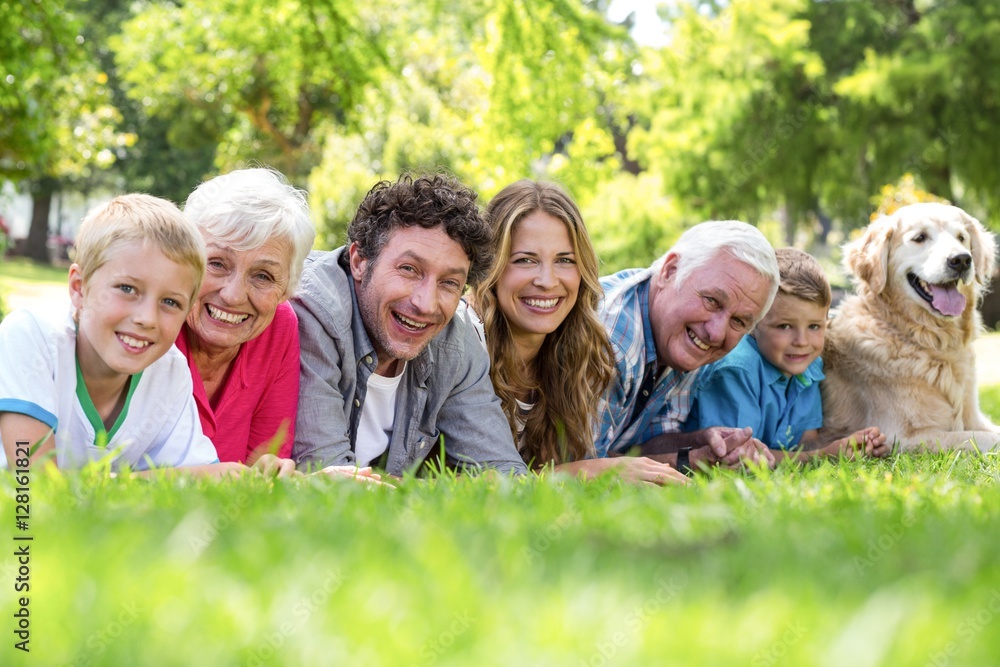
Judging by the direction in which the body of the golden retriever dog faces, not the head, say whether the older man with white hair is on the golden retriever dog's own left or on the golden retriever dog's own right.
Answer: on the golden retriever dog's own right

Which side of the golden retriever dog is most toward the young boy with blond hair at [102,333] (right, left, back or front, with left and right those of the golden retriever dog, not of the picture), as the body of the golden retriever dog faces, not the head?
right

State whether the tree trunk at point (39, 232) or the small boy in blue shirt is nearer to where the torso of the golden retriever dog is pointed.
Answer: the small boy in blue shirt

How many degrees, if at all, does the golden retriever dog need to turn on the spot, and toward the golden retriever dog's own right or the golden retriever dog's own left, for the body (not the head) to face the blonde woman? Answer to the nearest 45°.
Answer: approximately 90° to the golden retriever dog's own right

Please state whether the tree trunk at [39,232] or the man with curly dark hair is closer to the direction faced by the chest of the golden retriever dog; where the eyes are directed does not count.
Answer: the man with curly dark hair

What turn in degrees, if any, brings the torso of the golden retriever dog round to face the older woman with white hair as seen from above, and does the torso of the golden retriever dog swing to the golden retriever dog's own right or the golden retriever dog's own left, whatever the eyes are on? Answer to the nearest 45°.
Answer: approximately 90° to the golden retriever dog's own right

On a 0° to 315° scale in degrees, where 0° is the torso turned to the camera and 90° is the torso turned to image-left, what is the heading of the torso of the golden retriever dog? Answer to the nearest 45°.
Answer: approximately 315°

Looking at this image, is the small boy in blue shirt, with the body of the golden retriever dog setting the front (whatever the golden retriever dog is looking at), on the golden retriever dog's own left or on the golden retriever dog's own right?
on the golden retriever dog's own right

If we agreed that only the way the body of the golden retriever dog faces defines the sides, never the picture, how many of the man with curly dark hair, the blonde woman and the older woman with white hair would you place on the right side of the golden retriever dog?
3

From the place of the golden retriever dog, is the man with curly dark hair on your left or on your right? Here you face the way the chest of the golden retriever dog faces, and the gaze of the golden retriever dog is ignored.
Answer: on your right
